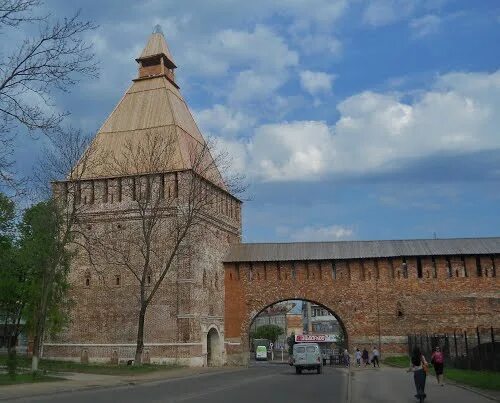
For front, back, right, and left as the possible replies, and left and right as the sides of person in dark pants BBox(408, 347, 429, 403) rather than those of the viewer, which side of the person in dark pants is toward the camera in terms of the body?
back

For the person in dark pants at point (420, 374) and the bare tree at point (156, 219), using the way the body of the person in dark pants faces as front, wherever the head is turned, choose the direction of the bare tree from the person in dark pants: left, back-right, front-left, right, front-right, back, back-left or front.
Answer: front-left

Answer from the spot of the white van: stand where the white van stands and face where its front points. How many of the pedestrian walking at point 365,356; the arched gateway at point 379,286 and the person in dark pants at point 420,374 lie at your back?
1
